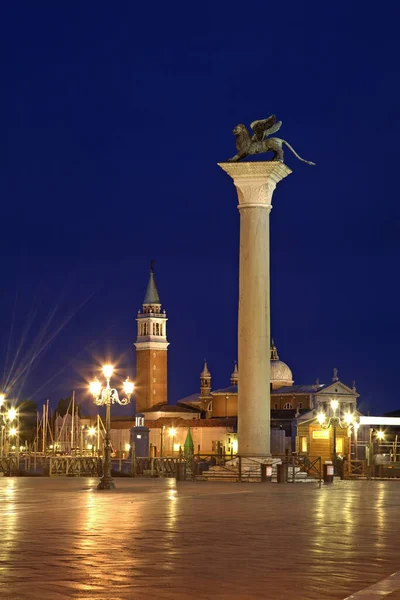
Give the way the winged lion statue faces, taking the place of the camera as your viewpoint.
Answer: facing to the left of the viewer
